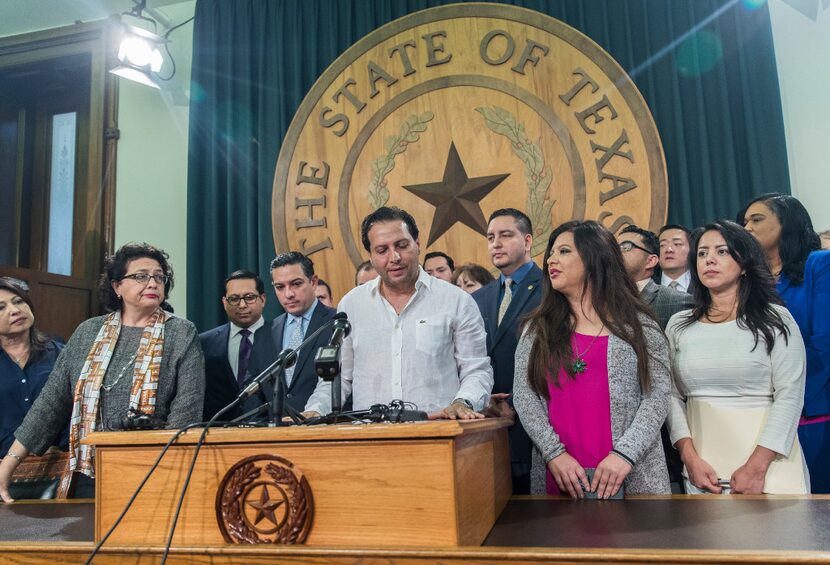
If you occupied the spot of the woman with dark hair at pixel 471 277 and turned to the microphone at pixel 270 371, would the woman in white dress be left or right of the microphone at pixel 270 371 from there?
left

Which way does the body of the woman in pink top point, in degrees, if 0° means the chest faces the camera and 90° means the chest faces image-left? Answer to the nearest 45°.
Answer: approximately 45°

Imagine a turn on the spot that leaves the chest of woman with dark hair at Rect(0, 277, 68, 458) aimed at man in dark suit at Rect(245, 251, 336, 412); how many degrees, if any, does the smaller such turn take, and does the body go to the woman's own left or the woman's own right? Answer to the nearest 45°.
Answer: approximately 90° to the woman's own left

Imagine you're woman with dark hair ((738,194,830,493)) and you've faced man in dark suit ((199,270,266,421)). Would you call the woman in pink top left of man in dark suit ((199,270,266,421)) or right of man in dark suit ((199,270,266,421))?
left

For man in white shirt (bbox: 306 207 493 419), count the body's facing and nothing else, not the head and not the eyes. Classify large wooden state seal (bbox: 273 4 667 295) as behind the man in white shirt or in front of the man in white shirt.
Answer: behind

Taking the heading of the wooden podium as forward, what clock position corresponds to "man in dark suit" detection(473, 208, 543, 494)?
The man in dark suit is roughly at 7 o'clock from the wooden podium.
